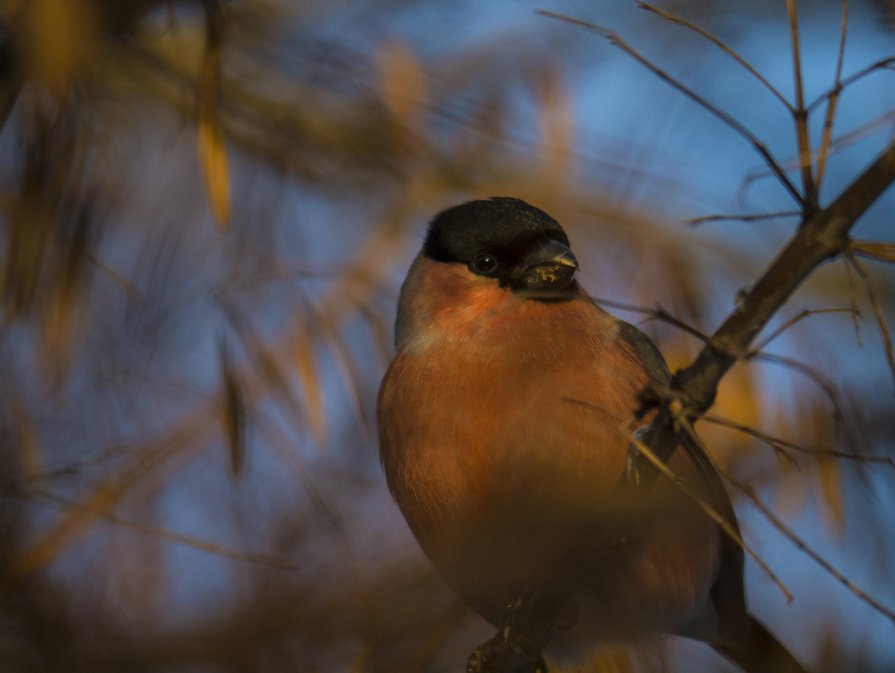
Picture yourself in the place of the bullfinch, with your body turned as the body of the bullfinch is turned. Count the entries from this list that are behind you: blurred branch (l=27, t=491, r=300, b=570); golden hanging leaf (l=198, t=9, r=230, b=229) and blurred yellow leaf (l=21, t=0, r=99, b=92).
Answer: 3

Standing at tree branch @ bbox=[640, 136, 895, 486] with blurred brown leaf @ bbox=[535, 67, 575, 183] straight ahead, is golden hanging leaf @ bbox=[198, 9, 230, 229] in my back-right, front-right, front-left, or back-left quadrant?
front-left

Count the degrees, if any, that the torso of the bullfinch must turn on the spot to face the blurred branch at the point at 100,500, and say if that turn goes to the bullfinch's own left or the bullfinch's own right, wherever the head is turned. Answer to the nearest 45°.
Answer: approximately 45° to the bullfinch's own right

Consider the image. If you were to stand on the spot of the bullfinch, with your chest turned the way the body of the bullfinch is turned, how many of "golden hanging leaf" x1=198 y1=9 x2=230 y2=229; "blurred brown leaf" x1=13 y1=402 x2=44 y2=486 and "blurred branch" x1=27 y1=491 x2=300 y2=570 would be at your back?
0

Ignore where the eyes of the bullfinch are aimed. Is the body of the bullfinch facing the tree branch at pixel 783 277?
no

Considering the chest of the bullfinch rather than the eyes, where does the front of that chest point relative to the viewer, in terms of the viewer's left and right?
facing the viewer and to the left of the viewer

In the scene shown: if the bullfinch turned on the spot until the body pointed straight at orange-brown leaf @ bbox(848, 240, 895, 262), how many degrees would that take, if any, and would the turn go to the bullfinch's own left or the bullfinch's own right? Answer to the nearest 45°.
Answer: approximately 90° to the bullfinch's own left

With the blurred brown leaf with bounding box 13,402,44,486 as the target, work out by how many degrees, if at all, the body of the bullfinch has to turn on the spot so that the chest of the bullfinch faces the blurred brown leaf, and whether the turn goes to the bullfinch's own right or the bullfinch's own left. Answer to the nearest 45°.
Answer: approximately 45° to the bullfinch's own right
